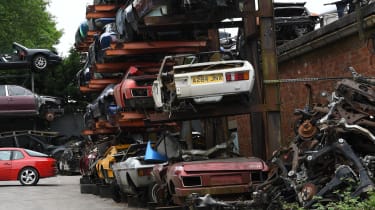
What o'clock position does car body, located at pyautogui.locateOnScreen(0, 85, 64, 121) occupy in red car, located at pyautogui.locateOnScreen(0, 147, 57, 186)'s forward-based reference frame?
The car body is roughly at 3 o'clock from the red car.

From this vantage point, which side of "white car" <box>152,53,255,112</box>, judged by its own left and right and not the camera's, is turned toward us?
back

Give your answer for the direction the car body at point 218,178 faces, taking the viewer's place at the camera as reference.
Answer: facing away from the viewer

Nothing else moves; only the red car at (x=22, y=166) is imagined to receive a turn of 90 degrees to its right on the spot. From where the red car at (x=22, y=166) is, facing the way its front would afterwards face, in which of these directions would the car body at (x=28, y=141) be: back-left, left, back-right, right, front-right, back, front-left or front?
front

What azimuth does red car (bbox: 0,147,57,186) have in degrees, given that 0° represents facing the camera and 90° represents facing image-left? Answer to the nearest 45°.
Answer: approximately 90°

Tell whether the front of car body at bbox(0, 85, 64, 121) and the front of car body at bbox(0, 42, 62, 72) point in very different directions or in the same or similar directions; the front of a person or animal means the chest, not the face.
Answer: same or similar directions

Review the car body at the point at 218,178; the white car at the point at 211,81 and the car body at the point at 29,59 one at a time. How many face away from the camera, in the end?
2
